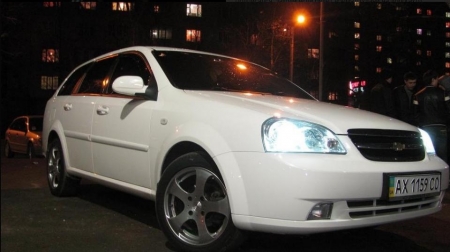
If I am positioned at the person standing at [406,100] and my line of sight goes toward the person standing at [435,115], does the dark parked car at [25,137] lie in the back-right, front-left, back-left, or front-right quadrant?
back-right

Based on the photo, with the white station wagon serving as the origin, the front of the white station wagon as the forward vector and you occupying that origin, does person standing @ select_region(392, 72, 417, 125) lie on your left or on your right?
on your left

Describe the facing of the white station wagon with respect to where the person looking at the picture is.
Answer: facing the viewer and to the right of the viewer

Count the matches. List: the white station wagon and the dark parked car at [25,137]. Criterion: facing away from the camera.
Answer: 0

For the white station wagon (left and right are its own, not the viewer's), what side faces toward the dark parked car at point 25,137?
back

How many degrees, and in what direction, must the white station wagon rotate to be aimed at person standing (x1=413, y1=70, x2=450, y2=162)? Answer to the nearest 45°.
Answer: approximately 90° to its left
